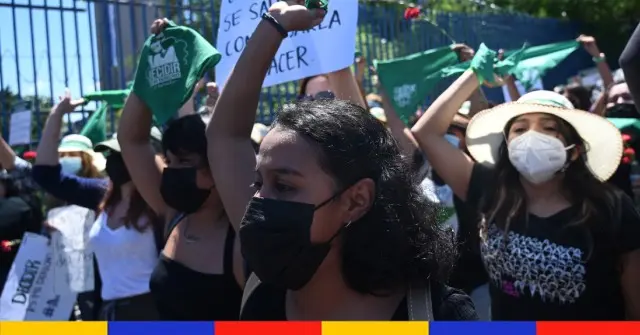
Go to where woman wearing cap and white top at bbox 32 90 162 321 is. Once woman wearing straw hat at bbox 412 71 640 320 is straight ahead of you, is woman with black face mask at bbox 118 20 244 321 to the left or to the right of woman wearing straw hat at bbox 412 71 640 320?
right

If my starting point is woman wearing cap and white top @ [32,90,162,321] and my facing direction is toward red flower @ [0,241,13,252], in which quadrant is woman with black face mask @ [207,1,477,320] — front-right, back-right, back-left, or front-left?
back-left

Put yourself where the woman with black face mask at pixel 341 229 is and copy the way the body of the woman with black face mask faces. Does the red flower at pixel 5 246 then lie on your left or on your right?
on your right

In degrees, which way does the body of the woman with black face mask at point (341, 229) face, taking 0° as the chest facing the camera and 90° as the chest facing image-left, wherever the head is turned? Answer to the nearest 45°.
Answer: approximately 45°

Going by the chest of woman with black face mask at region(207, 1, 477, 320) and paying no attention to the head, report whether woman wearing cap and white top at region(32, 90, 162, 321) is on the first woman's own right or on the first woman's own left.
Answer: on the first woman's own right

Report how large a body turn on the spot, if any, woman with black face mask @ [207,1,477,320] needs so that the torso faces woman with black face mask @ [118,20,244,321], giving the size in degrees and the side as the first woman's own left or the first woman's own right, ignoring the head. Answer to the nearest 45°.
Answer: approximately 90° to the first woman's own right
